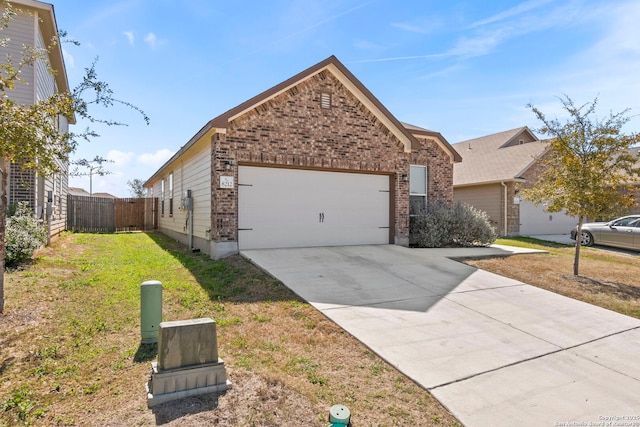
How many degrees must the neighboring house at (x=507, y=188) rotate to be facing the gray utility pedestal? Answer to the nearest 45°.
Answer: approximately 45° to its right

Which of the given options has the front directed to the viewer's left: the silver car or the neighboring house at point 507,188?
the silver car

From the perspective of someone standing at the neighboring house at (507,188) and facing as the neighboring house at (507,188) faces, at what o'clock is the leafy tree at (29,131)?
The leafy tree is roughly at 2 o'clock from the neighboring house.

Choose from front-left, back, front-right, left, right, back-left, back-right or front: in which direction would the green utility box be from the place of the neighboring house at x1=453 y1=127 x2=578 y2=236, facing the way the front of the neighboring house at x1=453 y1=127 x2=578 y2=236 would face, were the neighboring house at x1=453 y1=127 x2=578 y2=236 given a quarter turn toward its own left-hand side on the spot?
back-right

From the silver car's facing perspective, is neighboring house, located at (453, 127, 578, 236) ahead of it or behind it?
ahead

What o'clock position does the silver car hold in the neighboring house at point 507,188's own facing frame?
The silver car is roughly at 12 o'clock from the neighboring house.

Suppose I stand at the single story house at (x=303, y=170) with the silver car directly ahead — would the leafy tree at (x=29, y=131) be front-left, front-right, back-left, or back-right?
back-right

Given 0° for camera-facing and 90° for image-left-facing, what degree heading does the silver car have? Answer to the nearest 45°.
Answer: approximately 90°

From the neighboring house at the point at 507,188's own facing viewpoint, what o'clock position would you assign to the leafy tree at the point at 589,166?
The leafy tree is roughly at 1 o'clock from the neighboring house.

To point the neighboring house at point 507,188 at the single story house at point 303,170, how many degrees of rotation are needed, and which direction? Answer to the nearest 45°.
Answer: approximately 45° to its right

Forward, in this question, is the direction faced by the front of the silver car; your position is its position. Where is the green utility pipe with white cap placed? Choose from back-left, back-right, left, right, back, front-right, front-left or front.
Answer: left

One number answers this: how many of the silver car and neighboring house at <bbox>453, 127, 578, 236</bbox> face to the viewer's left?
1

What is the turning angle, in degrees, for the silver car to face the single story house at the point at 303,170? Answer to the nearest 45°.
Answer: approximately 45° to its left

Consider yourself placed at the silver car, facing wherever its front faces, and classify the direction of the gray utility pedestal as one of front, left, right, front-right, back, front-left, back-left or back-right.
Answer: left

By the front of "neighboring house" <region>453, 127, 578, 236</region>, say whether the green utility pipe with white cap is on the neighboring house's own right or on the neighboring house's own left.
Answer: on the neighboring house's own right
